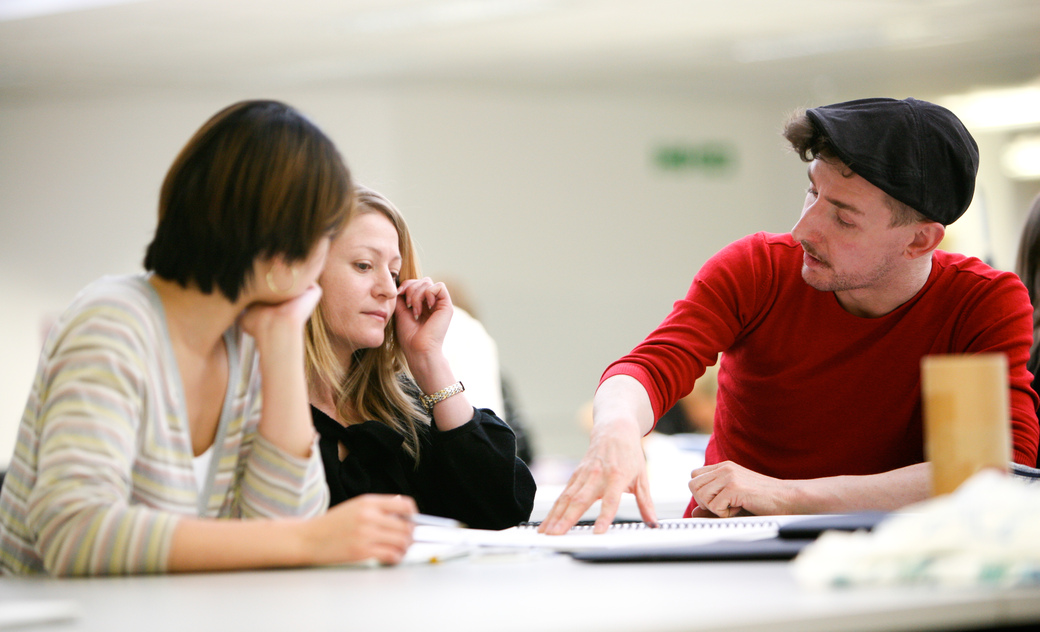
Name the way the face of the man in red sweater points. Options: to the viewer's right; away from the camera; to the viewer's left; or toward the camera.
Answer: to the viewer's left

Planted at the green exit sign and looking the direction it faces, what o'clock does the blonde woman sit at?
The blonde woman is roughly at 12 o'clock from the green exit sign.

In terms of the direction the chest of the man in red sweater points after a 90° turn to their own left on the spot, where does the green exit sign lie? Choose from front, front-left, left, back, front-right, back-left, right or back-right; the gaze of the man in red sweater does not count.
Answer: back-left

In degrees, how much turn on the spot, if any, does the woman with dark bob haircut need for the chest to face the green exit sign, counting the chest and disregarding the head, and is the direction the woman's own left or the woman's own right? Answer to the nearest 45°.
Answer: approximately 90° to the woman's own left

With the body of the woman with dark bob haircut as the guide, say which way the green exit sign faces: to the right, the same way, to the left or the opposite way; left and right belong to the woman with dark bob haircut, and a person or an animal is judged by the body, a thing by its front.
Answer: to the right

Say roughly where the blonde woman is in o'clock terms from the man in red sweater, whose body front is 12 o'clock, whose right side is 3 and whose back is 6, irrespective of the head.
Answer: The blonde woman is roughly at 1 o'clock from the man in red sweater.

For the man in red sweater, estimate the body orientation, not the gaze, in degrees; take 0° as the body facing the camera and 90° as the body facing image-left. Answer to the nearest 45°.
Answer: approximately 45°
